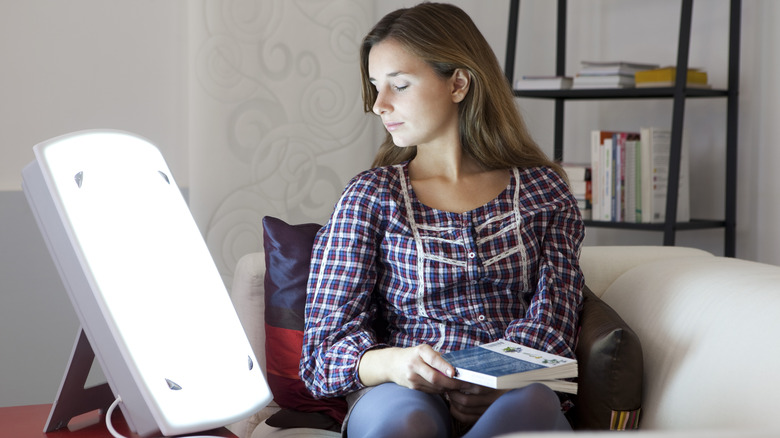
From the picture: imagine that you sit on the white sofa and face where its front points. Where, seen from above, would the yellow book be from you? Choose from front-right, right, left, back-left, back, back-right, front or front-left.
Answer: back

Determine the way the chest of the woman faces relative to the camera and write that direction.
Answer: toward the camera

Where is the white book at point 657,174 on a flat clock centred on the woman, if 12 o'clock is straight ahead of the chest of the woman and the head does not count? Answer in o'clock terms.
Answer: The white book is roughly at 7 o'clock from the woman.

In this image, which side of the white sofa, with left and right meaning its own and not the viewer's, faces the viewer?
front

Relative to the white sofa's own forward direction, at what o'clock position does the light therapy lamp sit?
The light therapy lamp is roughly at 2 o'clock from the white sofa.

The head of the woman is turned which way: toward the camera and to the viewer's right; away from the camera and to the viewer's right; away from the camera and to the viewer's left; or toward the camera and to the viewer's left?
toward the camera and to the viewer's left

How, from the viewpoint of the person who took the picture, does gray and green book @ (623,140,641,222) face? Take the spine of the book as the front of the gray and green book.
facing the viewer

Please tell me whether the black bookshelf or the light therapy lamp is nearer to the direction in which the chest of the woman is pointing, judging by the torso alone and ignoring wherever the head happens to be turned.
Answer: the light therapy lamp

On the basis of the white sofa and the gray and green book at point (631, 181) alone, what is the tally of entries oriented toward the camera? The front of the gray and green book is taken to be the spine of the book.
2

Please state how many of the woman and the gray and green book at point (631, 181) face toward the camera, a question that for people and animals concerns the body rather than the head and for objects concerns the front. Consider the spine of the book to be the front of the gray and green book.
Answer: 2

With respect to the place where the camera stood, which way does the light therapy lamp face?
facing the viewer and to the right of the viewer

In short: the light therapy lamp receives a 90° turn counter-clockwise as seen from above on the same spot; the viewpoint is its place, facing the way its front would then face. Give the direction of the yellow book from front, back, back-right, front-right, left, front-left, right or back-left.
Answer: front

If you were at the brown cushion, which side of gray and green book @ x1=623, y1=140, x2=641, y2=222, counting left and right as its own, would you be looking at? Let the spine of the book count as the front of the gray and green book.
front
